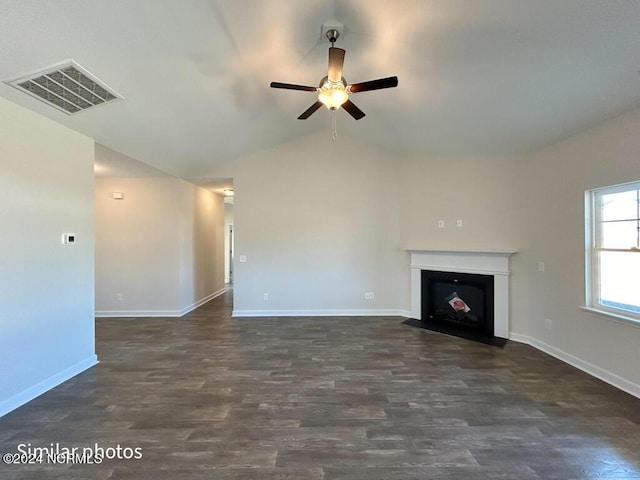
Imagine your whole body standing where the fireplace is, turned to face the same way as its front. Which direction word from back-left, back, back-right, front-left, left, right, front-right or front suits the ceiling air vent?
front

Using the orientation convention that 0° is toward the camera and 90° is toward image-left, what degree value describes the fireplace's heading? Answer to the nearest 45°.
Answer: approximately 45°

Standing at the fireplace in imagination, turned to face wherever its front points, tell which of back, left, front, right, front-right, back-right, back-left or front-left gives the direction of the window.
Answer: left
